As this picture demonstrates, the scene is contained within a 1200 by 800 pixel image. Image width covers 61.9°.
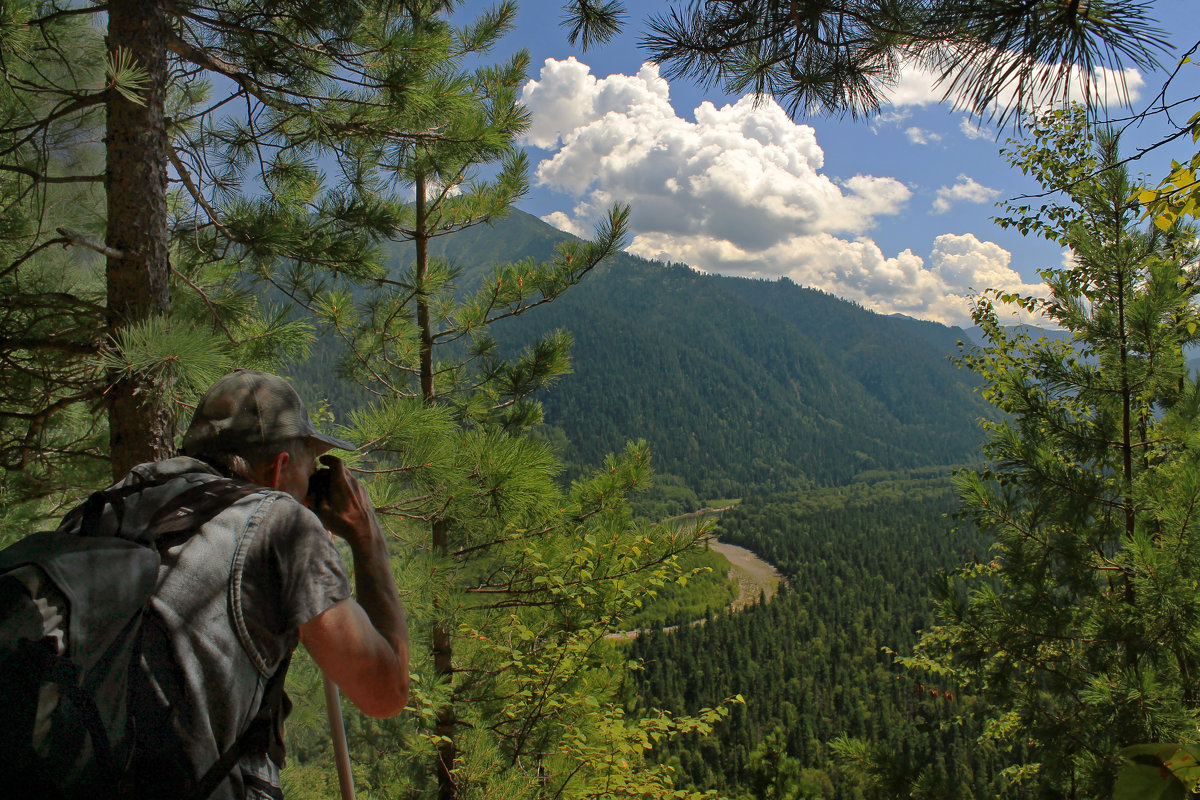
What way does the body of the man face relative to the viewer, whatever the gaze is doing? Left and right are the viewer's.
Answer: facing away from the viewer and to the right of the viewer

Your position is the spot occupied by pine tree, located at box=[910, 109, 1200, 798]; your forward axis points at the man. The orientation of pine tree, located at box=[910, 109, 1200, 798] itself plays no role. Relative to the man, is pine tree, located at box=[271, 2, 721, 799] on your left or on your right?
right

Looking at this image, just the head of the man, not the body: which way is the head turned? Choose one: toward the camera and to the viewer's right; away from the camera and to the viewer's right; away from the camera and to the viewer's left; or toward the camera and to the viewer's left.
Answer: away from the camera and to the viewer's right

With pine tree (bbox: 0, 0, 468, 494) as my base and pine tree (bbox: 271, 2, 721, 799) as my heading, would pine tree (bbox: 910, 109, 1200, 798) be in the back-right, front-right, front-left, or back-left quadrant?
front-right

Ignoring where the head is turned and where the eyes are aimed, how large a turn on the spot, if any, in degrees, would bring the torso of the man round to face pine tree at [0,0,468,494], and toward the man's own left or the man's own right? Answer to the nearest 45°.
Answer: approximately 45° to the man's own left

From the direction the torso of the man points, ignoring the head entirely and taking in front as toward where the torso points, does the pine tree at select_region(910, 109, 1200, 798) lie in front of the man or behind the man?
in front

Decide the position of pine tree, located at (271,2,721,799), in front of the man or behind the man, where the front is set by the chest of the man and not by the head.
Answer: in front
